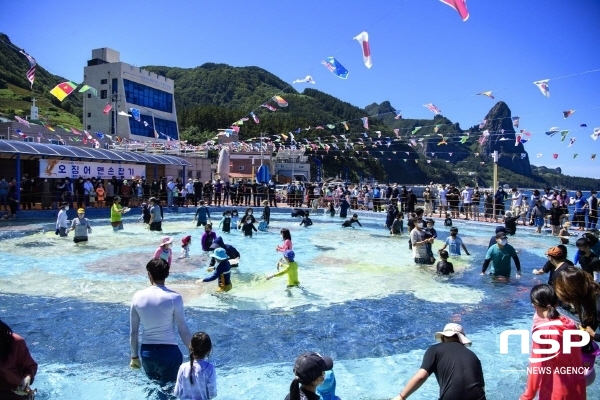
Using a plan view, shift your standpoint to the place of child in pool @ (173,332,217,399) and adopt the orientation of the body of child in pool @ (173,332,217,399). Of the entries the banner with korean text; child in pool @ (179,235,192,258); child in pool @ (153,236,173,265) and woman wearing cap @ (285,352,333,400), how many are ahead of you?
3

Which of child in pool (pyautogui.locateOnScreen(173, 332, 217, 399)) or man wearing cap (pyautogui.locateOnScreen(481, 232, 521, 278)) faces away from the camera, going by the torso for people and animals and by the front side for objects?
the child in pool

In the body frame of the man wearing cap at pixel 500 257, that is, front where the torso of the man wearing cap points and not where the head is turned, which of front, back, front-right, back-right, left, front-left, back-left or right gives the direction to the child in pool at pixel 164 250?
front-right

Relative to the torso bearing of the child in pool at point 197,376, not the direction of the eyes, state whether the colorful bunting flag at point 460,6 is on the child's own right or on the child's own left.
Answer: on the child's own right

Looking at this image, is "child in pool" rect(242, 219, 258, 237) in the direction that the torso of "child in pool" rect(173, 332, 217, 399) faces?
yes

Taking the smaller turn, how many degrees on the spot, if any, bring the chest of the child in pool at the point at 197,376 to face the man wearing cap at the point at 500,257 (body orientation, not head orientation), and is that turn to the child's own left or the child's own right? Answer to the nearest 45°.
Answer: approximately 45° to the child's own right

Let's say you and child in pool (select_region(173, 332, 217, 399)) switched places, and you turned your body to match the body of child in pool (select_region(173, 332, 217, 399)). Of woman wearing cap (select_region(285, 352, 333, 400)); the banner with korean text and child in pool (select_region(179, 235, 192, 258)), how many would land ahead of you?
2

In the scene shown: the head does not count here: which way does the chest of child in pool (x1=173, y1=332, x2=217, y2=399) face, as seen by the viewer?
away from the camera

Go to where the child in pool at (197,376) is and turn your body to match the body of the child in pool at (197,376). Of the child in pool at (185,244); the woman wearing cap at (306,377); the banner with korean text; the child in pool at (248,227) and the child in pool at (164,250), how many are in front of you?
4

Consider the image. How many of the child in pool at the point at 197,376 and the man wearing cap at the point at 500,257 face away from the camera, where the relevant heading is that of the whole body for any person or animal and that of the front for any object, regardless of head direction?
1

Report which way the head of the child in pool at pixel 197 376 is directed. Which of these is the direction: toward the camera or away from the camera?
away from the camera

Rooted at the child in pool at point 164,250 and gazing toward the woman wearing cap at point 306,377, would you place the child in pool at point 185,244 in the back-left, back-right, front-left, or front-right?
back-left
